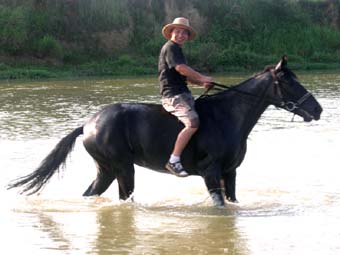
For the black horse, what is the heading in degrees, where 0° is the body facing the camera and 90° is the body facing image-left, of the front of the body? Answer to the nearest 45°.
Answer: approximately 270°
